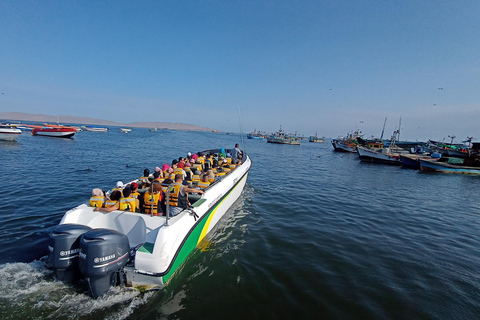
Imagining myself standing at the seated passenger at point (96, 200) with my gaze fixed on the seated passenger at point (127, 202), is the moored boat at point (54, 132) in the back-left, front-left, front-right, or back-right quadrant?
back-left

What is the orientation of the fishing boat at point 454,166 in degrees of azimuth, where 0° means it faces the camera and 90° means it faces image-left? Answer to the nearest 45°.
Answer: approximately 90°

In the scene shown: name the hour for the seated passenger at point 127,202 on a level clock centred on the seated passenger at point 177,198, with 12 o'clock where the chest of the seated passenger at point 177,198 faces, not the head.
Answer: the seated passenger at point 127,202 is roughly at 7 o'clock from the seated passenger at point 177,198.

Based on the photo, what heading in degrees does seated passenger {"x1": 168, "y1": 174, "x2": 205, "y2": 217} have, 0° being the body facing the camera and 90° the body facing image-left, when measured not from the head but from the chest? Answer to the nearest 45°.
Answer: approximately 225°

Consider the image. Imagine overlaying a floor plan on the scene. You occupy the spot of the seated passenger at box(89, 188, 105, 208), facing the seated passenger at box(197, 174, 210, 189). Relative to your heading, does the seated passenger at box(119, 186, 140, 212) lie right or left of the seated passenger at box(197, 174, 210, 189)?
right

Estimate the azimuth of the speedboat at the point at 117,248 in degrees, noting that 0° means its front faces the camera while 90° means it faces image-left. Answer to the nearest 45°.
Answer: approximately 225°

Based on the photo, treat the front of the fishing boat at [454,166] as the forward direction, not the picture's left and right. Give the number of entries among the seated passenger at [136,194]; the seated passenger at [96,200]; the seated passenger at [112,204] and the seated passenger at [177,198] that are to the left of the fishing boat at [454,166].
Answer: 4
